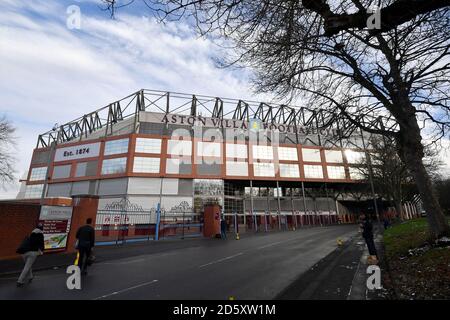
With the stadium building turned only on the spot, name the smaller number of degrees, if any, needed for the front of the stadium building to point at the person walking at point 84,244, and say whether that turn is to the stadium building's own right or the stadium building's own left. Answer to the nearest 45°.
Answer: approximately 45° to the stadium building's own right
